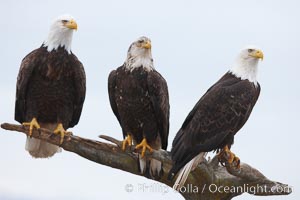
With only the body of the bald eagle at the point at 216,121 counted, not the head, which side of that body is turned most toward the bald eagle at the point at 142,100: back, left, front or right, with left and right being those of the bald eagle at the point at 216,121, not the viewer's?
back

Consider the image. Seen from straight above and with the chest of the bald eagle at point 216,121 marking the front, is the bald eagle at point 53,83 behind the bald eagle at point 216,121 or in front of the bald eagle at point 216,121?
behind

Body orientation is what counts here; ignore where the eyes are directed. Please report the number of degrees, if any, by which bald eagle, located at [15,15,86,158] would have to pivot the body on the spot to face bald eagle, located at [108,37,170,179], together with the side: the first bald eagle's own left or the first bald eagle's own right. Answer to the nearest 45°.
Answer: approximately 90° to the first bald eagle's own left

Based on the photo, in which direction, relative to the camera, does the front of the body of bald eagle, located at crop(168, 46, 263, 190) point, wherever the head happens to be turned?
to the viewer's right

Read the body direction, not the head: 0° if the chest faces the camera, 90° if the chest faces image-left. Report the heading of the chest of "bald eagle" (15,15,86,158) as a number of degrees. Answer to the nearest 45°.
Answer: approximately 0°

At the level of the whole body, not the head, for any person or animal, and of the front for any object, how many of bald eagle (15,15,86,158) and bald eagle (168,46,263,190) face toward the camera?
1

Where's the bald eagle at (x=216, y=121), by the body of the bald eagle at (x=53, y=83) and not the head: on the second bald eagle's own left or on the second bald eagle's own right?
on the second bald eagle's own left

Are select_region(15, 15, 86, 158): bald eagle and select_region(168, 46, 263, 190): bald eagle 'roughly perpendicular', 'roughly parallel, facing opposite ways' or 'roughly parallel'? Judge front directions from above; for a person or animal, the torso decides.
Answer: roughly perpendicular
